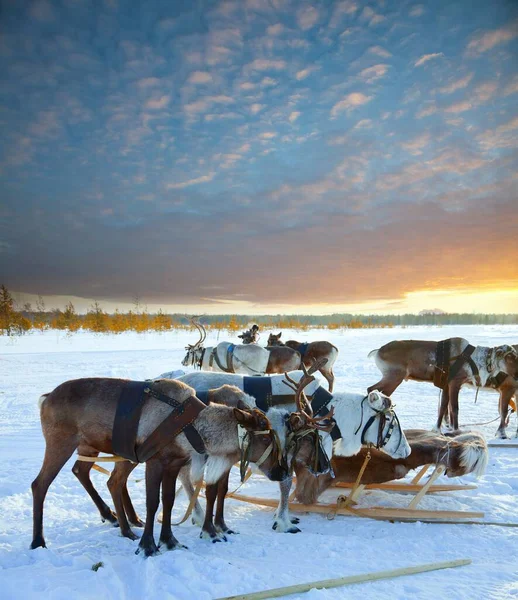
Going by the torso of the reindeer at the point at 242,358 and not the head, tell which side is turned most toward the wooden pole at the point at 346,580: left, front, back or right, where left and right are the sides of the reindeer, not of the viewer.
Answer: left

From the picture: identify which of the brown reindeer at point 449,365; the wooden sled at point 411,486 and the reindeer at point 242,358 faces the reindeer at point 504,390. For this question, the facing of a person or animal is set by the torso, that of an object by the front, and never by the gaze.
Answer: the brown reindeer

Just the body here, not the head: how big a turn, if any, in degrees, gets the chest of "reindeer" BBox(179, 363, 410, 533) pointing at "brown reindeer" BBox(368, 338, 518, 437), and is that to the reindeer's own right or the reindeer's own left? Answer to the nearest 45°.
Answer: approximately 45° to the reindeer's own left

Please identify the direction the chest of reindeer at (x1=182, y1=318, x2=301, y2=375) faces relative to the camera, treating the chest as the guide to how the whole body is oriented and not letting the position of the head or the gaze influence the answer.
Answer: to the viewer's left

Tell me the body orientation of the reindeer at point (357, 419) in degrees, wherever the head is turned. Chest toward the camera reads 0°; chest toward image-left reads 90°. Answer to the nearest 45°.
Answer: approximately 270°

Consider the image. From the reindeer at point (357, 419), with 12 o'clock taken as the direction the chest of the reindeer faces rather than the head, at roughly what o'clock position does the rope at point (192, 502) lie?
The rope is roughly at 5 o'clock from the reindeer.

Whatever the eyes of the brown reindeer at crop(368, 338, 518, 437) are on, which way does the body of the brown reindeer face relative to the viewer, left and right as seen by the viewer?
facing to the right of the viewer
